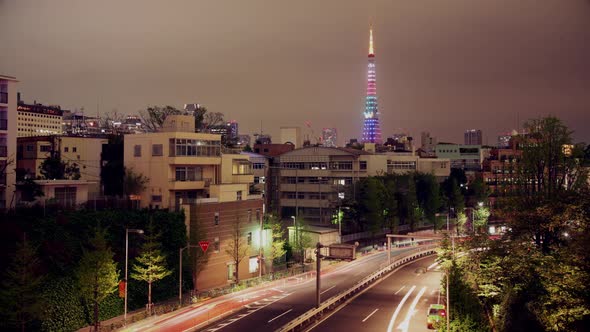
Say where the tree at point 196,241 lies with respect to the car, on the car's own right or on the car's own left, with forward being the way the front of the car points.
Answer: on the car's own right

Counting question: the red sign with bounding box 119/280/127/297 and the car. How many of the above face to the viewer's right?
0

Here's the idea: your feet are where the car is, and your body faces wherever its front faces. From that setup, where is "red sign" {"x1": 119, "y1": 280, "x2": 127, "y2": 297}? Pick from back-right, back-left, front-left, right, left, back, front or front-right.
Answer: front-right

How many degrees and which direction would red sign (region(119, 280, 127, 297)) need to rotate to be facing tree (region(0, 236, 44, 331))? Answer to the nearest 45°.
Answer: approximately 45° to its right

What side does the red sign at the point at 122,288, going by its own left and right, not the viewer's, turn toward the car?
left

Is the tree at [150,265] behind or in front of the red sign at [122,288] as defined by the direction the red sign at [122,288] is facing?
behind

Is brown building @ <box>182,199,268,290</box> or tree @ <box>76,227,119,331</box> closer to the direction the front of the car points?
the tree

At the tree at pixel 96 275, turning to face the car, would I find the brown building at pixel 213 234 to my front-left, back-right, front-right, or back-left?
front-left

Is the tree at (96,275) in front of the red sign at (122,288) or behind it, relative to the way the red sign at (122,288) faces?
in front

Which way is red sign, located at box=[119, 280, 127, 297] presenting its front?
toward the camera

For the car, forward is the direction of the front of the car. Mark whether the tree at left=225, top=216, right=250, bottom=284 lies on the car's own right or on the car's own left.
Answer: on the car's own right

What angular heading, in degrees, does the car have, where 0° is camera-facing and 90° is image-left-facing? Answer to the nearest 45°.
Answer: approximately 45°

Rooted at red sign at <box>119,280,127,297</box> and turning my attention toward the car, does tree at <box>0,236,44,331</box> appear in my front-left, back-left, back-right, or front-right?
back-right

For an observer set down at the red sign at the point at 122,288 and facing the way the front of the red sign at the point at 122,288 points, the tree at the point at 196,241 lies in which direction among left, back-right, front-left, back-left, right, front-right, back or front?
back-left
